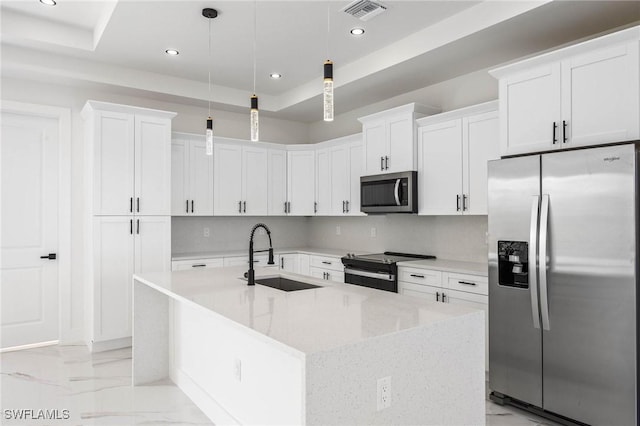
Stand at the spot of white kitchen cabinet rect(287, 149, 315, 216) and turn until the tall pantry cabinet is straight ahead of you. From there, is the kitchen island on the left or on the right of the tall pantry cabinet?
left

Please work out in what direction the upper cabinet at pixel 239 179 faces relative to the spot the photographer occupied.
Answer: facing the viewer and to the right of the viewer

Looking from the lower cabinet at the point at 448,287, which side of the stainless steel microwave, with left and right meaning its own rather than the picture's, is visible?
left

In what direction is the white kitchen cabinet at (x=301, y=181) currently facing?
toward the camera

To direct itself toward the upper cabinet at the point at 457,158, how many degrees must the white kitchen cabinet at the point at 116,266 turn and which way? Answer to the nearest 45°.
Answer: approximately 45° to its left

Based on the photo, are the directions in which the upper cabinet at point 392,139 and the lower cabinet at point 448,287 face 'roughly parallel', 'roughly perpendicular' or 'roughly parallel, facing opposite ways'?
roughly parallel

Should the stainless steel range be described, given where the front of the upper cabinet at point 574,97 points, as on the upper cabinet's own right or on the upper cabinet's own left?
on the upper cabinet's own right

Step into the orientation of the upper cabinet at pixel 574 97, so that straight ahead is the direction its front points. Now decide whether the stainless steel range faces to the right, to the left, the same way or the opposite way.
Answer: the same way

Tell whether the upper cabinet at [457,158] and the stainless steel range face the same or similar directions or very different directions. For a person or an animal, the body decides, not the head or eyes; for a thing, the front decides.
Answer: same or similar directions

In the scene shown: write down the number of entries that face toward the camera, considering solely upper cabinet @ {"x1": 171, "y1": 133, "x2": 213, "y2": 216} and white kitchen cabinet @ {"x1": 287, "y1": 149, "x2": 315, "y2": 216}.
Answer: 2

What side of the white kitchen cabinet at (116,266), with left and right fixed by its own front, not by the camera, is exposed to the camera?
front

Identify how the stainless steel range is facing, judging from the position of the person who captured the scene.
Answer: facing the viewer and to the left of the viewer

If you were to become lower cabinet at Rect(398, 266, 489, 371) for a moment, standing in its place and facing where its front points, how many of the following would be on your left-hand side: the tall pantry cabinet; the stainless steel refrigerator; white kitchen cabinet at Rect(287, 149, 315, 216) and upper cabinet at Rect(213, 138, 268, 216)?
1

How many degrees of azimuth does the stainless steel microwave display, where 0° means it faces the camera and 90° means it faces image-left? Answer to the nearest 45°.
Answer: approximately 45°

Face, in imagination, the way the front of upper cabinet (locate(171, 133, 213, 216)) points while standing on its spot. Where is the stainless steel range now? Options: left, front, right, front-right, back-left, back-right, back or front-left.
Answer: front-left
